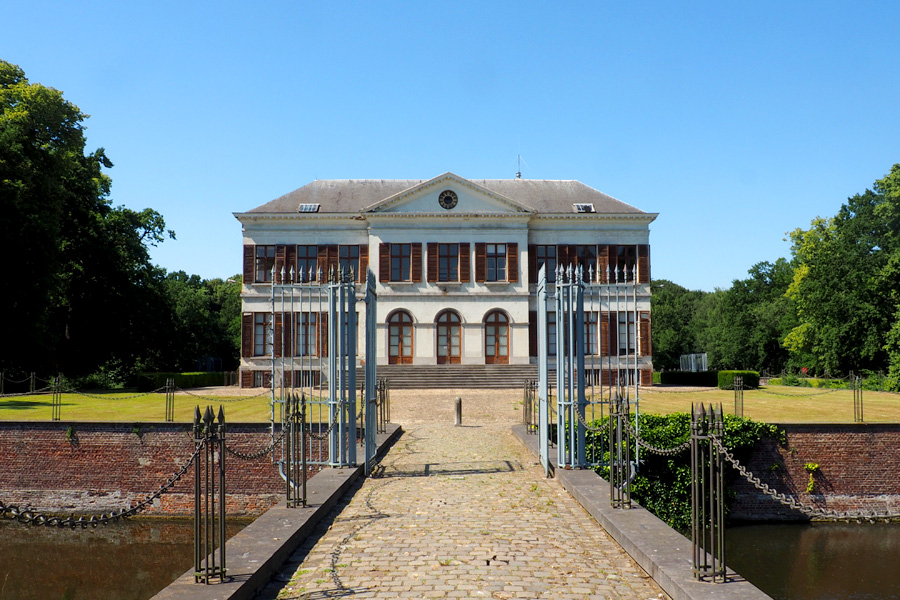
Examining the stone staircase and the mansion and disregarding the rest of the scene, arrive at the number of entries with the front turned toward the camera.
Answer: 2

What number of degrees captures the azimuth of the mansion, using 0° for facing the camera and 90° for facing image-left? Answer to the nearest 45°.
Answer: approximately 0°

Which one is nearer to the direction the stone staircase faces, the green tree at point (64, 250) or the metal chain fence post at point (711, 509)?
the metal chain fence post

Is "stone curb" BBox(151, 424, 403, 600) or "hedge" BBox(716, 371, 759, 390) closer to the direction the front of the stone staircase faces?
the stone curb

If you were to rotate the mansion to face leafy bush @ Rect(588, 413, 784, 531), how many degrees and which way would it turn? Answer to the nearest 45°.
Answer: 0° — it already faces it

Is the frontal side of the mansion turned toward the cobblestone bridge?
yes

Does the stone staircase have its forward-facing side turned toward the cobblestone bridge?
yes

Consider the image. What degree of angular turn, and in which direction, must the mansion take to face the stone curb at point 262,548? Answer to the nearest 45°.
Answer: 0° — it already faces it

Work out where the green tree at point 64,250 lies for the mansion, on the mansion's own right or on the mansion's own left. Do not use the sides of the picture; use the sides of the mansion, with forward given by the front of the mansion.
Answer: on the mansion's own right

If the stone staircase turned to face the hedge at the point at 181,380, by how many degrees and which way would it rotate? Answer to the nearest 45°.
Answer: approximately 90° to its right
